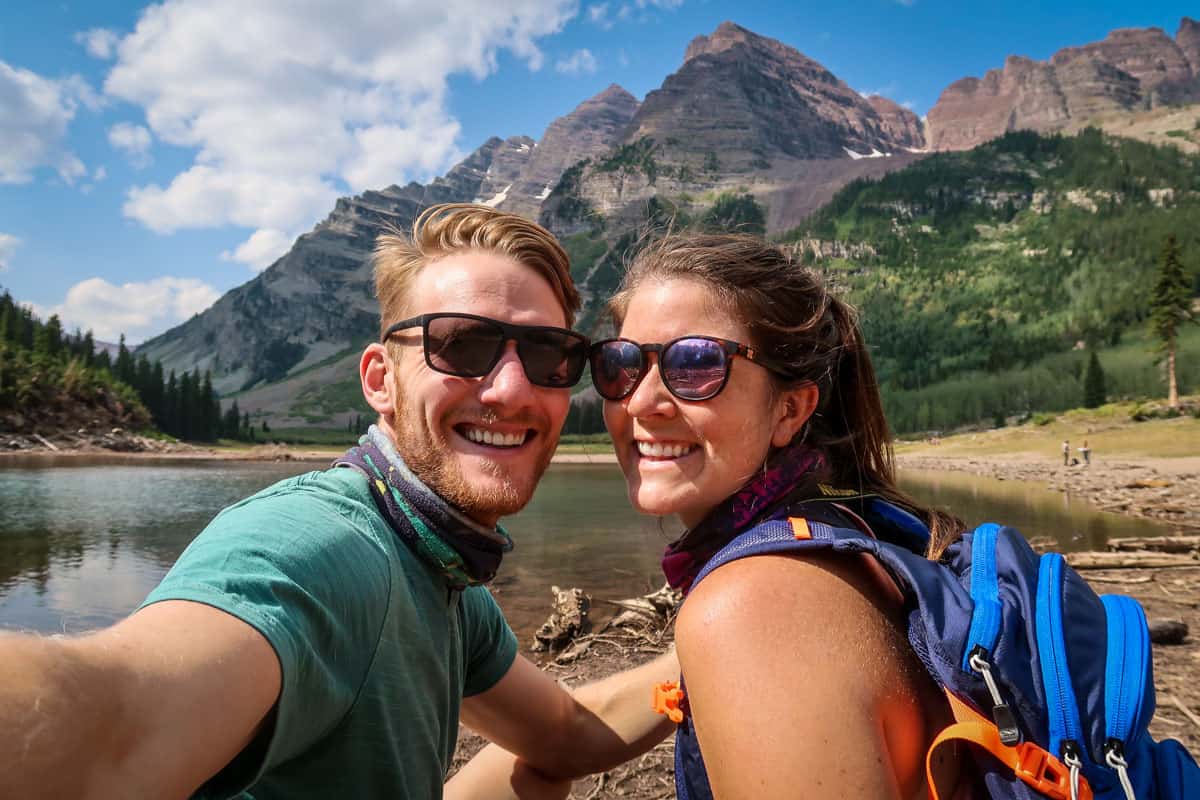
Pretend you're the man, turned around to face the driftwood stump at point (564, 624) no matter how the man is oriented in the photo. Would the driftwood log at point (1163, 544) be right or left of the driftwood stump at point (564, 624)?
right

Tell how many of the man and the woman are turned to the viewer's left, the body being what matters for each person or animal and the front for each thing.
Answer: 1

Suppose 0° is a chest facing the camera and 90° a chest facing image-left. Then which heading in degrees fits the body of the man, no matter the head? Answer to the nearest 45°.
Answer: approximately 315°

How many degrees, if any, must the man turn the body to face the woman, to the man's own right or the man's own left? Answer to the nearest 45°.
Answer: approximately 45° to the man's own left

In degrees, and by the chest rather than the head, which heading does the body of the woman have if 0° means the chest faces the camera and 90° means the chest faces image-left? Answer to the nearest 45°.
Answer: approximately 90°

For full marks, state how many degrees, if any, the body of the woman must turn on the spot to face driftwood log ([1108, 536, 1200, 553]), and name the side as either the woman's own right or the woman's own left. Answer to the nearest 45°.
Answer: approximately 135° to the woman's own right

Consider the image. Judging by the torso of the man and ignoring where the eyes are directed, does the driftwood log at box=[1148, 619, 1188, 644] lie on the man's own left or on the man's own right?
on the man's own left

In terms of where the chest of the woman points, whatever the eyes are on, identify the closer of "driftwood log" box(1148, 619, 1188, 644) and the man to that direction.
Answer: the man
